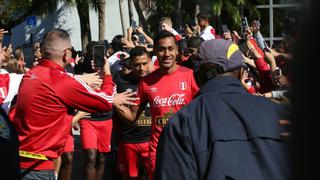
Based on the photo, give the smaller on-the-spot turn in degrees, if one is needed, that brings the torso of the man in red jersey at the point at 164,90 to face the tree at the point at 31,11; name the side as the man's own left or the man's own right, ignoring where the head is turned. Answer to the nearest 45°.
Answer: approximately 180°

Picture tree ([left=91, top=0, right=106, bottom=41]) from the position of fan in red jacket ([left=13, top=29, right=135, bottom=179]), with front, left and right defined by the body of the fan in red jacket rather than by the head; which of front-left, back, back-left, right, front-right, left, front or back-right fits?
front-left

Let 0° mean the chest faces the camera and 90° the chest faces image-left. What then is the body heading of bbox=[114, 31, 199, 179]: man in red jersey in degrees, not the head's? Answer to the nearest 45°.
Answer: approximately 0°

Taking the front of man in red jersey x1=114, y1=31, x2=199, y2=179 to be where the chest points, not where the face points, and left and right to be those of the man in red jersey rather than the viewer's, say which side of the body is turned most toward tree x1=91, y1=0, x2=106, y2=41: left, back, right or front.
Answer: back

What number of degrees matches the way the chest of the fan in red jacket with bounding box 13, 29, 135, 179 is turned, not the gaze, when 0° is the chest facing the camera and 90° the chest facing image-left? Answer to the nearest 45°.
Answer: approximately 225°

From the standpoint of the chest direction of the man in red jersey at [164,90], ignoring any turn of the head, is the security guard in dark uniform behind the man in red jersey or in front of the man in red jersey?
in front

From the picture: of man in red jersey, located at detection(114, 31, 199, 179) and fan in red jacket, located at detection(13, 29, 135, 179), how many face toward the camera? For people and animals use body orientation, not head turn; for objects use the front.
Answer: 1

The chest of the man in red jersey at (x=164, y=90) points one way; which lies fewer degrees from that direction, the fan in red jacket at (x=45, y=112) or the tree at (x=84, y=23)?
the fan in red jacket

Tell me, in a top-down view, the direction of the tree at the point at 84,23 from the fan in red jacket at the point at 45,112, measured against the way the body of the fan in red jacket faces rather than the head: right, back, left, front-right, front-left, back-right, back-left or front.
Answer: front-left

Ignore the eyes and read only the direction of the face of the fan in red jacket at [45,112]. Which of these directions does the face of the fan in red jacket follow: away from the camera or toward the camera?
away from the camera

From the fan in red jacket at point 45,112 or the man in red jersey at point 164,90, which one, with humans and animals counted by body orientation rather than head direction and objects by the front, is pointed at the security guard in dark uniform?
the man in red jersey
